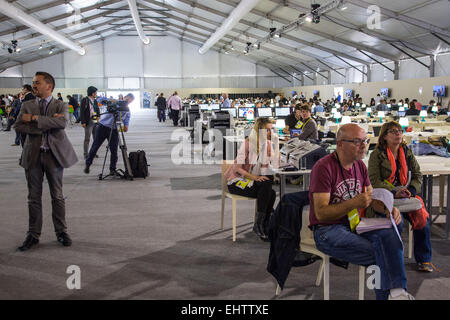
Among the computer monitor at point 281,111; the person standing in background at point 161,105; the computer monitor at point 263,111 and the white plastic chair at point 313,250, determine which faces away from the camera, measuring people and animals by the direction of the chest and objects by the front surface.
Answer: the person standing in background

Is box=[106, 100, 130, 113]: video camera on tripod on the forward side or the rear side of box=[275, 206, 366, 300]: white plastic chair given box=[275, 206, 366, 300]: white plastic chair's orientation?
on the rear side

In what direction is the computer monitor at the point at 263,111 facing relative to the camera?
toward the camera

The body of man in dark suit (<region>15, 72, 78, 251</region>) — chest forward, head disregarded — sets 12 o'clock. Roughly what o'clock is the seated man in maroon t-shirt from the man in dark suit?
The seated man in maroon t-shirt is roughly at 11 o'clock from the man in dark suit.

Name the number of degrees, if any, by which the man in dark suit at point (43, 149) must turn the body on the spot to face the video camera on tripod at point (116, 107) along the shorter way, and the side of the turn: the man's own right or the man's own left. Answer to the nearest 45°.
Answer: approximately 180°

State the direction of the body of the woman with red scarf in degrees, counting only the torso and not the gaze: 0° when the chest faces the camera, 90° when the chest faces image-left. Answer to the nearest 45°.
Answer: approximately 315°

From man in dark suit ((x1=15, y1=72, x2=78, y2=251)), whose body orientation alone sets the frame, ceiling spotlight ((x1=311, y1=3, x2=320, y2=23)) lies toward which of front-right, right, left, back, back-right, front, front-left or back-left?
back-left

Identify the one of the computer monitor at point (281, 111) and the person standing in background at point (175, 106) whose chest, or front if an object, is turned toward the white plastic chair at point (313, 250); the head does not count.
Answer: the computer monitor

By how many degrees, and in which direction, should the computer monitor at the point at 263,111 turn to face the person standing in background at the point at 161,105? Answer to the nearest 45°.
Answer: approximately 135° to its right

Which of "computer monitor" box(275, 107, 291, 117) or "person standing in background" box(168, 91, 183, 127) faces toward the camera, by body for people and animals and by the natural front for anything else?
the computer monitor

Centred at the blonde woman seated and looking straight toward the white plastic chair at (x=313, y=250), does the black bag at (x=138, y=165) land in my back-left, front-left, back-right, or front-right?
back-right

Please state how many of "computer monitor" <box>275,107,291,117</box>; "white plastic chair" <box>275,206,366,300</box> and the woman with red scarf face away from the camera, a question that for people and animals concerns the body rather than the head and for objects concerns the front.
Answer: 0
